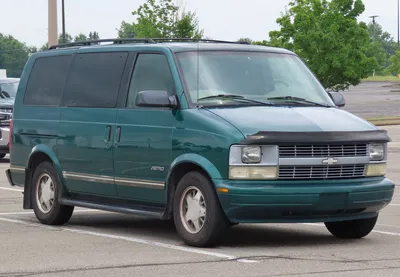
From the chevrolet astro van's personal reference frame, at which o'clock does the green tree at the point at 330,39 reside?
The green tree is roughly at 8 o'clock from the chevrolet astro van.

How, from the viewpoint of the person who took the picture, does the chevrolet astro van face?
facing the viewer and to the right of the viewer

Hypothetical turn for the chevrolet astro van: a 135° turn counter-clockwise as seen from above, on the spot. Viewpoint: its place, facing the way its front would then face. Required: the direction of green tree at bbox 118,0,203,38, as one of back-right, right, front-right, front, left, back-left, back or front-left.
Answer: front
